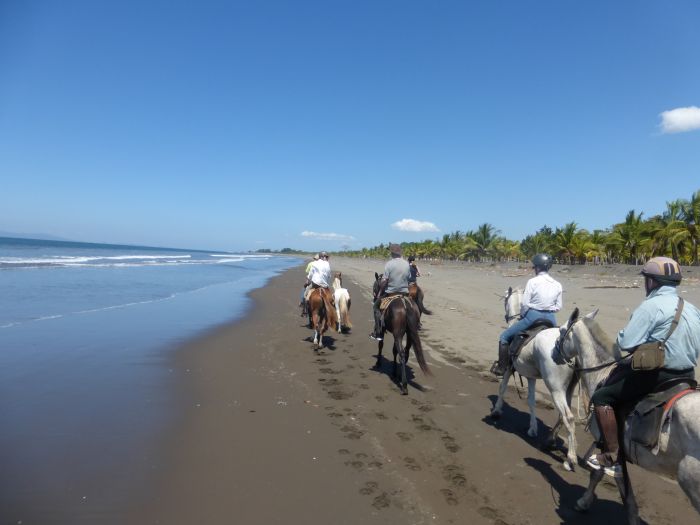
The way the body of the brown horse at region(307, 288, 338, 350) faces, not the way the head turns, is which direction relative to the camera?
away from the camera

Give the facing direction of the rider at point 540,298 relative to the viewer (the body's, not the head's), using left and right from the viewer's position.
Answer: facing away from the viewer and to the left of the viewer

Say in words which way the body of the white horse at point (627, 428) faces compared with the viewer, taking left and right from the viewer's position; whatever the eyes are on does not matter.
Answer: facing away from the viewer and to the left of the viewer

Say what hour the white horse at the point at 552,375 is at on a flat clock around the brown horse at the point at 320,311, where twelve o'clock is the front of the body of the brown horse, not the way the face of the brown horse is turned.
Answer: The white horse is roughly at 5 o'clock from the brown horse.

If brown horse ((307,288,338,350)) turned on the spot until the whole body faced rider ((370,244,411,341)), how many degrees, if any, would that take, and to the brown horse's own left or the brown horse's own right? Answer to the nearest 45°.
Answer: approximately 135° to the brown horse's own right

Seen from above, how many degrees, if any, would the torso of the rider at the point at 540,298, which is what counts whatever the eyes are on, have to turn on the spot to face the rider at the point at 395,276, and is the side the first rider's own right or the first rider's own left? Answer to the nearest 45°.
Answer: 0° — they already face them

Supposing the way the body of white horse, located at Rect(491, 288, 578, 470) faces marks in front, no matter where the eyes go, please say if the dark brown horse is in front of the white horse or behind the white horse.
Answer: in front

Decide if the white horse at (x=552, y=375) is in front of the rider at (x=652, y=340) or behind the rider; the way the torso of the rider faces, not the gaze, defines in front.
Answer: in front

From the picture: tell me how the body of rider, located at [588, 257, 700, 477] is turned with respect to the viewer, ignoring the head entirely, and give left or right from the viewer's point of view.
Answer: facing away from the viewer and to the left of the viewer

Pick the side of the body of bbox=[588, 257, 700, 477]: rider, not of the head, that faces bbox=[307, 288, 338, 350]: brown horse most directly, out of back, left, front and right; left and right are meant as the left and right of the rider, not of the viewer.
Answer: front

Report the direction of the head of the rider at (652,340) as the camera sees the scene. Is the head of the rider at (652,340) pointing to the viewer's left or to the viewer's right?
to the viewer's left

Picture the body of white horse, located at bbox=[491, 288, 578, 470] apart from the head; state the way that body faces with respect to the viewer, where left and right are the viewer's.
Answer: facing away from the viewer and to the left of the viewer
